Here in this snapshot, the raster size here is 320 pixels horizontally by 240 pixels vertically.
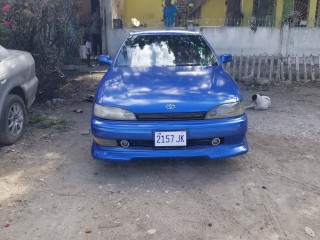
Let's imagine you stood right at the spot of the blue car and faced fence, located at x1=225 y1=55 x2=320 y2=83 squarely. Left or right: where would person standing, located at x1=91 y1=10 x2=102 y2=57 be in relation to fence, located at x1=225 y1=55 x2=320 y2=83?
left

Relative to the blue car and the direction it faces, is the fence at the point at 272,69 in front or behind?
behind

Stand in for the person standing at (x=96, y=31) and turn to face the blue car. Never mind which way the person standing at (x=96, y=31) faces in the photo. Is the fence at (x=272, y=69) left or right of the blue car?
left

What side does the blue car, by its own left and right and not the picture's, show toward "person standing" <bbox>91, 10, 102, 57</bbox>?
back

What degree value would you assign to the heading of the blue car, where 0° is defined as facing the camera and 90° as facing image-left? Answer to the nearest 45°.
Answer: approximately 0°
